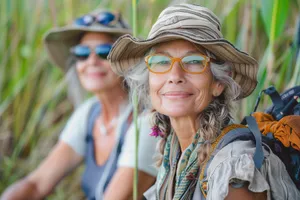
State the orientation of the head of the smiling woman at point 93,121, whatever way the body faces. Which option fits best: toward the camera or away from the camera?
toward the camera

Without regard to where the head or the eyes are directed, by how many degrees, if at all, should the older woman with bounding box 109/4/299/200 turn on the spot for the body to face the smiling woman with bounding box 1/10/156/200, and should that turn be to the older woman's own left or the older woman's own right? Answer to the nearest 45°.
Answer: approximately 90° to the older woman's own right

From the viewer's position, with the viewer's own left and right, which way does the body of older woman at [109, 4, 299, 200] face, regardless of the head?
facing the viewer and to the left of the viewer
